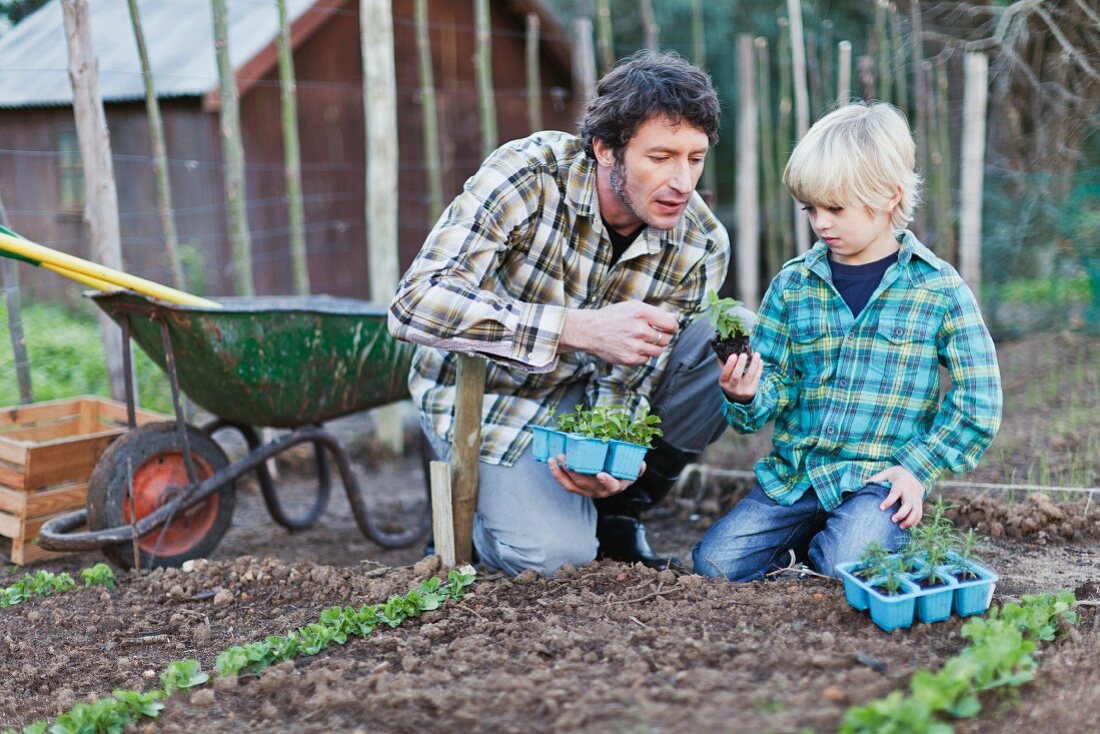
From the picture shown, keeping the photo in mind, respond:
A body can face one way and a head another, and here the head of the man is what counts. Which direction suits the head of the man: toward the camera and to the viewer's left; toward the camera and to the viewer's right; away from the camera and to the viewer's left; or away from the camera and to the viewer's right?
toward the camera and to the viewer's right

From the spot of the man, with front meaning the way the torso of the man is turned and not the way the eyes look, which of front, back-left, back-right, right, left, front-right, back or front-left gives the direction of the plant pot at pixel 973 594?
front

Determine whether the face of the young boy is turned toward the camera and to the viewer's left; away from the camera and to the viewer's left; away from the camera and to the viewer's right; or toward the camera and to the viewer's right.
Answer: toward the camera and to the viewer's left

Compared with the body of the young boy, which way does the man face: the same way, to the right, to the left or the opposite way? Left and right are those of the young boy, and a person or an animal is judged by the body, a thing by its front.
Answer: to the left

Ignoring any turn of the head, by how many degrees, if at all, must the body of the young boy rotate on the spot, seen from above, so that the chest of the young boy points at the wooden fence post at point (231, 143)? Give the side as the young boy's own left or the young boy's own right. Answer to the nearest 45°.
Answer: approximately 90° to the young boy's own right

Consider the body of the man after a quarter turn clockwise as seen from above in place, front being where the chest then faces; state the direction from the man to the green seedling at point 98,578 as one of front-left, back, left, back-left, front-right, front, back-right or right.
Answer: front-right

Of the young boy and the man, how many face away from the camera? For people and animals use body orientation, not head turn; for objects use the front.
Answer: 0

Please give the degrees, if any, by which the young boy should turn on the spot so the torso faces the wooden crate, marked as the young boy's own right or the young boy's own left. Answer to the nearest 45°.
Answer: approximately 45° to the young boy's own right

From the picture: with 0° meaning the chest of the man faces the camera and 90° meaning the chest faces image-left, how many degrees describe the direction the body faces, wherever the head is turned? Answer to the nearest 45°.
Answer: approximately 315°

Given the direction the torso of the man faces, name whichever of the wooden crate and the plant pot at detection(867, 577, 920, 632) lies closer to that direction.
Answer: the plant pot

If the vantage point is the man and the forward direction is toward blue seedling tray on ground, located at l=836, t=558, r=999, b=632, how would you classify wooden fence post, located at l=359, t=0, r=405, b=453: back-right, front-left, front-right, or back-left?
back-left

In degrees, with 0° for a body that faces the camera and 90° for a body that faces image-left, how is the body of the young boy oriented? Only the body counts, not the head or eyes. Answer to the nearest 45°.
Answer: approximately 45°

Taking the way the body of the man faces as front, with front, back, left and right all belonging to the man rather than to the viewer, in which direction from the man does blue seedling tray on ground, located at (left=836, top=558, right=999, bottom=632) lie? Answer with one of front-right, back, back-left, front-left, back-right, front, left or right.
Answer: front

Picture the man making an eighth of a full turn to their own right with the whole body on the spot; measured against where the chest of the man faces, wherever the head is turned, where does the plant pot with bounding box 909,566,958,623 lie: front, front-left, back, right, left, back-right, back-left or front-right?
front-left
